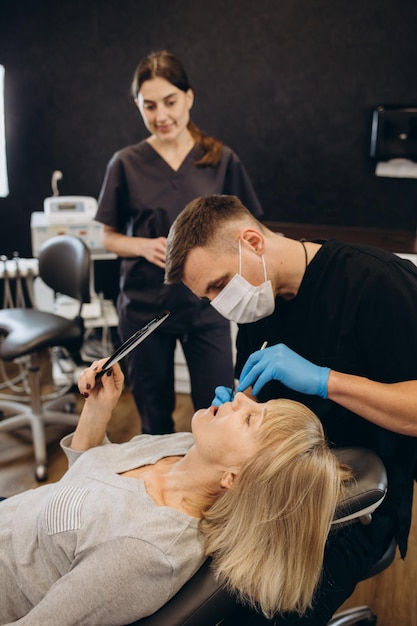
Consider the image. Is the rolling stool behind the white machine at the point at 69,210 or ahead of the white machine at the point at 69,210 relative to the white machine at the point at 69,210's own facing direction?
ahead

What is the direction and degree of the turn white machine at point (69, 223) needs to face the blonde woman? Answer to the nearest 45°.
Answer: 0° — it already faces them

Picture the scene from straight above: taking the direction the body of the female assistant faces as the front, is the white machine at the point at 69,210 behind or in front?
behind

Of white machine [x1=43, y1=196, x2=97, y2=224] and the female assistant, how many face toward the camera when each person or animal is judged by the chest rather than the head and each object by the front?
2

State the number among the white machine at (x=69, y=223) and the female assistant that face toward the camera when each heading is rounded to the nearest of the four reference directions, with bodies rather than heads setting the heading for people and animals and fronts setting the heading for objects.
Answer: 2

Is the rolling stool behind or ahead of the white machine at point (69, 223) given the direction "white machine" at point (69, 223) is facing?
ahead

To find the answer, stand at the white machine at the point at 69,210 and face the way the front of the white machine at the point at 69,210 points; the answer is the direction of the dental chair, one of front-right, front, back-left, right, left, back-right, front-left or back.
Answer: front

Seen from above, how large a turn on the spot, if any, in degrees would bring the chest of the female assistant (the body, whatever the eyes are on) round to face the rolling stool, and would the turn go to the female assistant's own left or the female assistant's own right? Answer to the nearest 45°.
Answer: approximately 135° to the female assistant's own right

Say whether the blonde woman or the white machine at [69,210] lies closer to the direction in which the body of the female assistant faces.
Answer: the blonde woman

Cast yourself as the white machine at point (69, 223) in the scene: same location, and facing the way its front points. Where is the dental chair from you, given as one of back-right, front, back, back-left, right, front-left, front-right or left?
front

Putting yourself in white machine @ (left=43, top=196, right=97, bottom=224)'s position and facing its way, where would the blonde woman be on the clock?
The blonde woman is roughly at 12 o'clock from the white machine.

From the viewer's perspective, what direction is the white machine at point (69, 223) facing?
toward the camera

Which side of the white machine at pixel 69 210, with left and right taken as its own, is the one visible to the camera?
front
